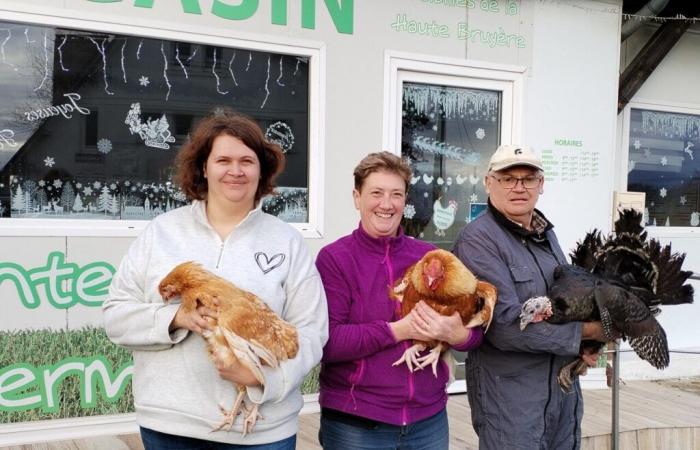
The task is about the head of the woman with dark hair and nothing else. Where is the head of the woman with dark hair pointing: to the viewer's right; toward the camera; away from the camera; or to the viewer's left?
toward the camera

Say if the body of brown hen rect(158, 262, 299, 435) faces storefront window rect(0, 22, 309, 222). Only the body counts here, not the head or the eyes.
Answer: no

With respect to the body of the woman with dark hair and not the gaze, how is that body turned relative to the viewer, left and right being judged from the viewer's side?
facing the viewer

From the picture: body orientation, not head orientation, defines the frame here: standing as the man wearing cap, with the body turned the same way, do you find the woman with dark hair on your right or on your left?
on your right

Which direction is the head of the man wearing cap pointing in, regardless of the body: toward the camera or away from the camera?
toward the camera

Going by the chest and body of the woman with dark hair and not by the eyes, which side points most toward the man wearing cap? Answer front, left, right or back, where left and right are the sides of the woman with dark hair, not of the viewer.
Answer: left

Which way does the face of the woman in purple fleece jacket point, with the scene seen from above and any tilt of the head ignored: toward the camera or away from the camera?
toward the camera

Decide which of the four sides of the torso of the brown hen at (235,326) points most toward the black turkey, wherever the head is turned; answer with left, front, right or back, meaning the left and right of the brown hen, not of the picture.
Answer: back

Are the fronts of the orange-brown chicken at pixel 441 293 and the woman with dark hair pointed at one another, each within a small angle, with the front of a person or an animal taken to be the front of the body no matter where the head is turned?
no

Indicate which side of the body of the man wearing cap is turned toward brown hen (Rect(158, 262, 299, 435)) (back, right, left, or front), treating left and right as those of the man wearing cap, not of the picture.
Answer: right

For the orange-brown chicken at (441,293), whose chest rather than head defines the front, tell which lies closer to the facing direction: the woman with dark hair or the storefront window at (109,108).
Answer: the woman with dark hair

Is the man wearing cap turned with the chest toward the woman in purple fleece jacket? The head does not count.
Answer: no

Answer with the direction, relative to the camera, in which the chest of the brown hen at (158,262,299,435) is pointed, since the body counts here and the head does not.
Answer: to the viewer's left

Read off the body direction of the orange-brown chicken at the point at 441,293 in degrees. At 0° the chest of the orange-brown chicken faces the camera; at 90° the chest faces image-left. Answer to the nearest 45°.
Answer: approximately 0°

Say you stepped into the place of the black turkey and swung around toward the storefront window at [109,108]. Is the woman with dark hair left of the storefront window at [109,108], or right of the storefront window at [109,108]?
left

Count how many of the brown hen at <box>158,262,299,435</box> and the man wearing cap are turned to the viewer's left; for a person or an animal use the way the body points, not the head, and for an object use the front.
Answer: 1

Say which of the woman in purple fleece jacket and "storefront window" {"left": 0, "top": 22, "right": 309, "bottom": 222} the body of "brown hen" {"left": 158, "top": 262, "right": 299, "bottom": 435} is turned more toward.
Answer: the storefront window
